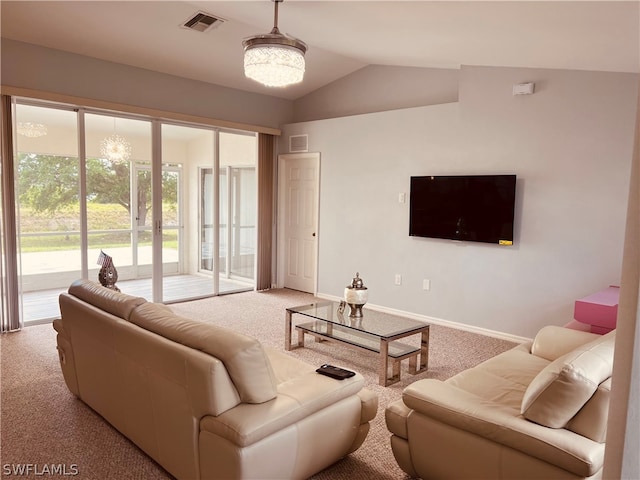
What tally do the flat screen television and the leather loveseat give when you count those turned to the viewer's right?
0

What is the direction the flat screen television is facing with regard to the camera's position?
facing the viewer and to the left of the viewer

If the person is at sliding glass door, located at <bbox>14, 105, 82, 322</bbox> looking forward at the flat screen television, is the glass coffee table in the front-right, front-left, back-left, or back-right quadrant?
front-right

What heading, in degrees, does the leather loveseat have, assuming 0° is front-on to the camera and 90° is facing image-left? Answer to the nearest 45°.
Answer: approximately 135°

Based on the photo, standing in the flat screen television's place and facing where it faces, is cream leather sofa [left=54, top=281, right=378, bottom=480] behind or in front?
in front

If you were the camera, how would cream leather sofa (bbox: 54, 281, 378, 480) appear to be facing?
facing away from the viewer and to the right of the viewer

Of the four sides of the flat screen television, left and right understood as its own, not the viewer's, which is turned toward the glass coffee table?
front

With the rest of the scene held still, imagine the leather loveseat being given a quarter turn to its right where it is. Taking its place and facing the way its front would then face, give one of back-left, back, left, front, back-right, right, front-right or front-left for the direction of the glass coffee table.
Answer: left

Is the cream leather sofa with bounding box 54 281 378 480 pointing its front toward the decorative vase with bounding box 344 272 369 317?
yes

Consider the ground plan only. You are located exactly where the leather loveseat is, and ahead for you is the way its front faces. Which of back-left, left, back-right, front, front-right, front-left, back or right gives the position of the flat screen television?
front-right

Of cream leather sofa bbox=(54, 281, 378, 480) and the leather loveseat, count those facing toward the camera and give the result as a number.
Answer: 0

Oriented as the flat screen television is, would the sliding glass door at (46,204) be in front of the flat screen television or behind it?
in front

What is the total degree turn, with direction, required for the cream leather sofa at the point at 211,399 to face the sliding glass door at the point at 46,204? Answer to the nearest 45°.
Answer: approximately 90° to its left

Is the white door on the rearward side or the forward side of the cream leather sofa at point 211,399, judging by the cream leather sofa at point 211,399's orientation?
on the forward side

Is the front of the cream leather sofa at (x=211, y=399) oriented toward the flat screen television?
yes

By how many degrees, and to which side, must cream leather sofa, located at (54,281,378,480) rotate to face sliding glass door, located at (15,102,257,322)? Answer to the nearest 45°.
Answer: approximately 45° to its left
